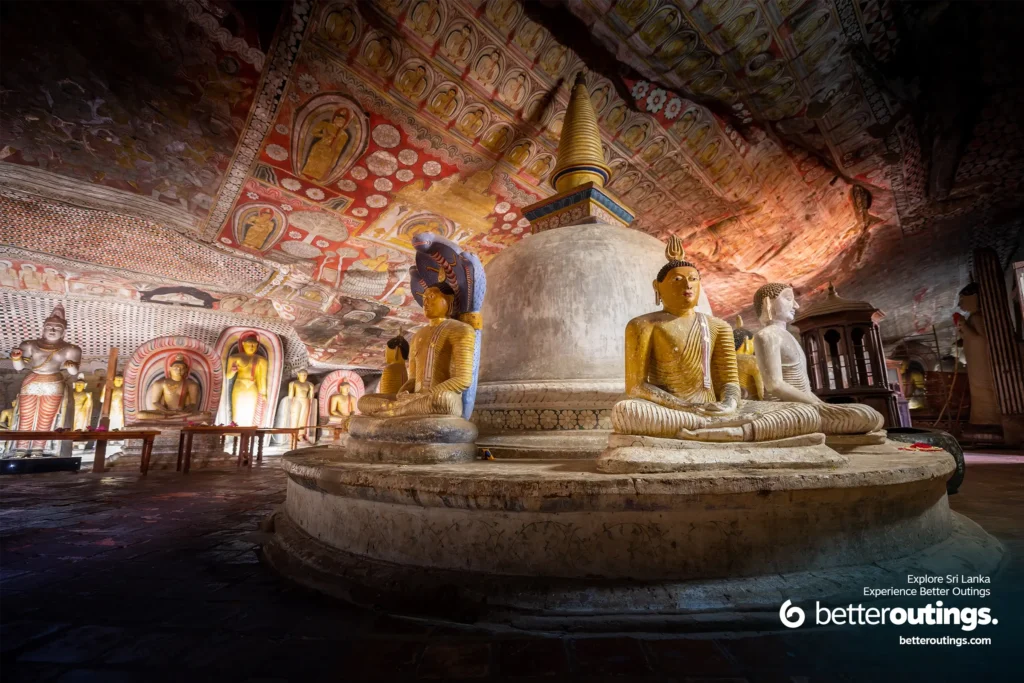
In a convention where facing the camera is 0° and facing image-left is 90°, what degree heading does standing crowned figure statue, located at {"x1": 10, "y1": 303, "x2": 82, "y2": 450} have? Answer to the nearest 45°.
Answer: approximately 0°

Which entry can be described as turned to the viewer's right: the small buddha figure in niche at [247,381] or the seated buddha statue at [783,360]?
the seated buddha statue

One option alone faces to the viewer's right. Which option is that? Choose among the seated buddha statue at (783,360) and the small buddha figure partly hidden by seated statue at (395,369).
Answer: the seated buddha statue

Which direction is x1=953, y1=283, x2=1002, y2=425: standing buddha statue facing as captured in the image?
to the viewer's left

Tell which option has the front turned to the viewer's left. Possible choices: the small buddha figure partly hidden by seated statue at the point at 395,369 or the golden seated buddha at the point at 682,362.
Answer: the small buddha figure partly hidden by seated statue

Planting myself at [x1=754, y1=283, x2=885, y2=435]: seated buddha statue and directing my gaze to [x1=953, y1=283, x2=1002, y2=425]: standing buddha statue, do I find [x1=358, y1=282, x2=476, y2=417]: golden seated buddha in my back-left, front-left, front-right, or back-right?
back-left

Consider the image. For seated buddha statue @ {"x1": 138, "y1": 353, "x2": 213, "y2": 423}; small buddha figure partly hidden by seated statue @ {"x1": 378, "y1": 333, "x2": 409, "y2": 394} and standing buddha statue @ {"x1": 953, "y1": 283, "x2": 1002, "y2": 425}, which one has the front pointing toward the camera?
the seated buddha statue

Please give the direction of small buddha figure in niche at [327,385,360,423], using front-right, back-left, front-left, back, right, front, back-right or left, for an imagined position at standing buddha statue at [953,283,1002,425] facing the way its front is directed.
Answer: front-left

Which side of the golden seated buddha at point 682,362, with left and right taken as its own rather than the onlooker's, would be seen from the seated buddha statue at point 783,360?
left

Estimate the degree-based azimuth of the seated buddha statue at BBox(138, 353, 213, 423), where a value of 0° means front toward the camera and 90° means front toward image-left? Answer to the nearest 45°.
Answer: approximately 0°

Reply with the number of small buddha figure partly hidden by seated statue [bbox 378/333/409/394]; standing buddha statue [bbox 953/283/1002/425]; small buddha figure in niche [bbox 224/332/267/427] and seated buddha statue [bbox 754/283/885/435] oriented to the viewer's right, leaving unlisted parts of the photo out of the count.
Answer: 1

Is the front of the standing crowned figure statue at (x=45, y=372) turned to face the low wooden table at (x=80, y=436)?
yes
